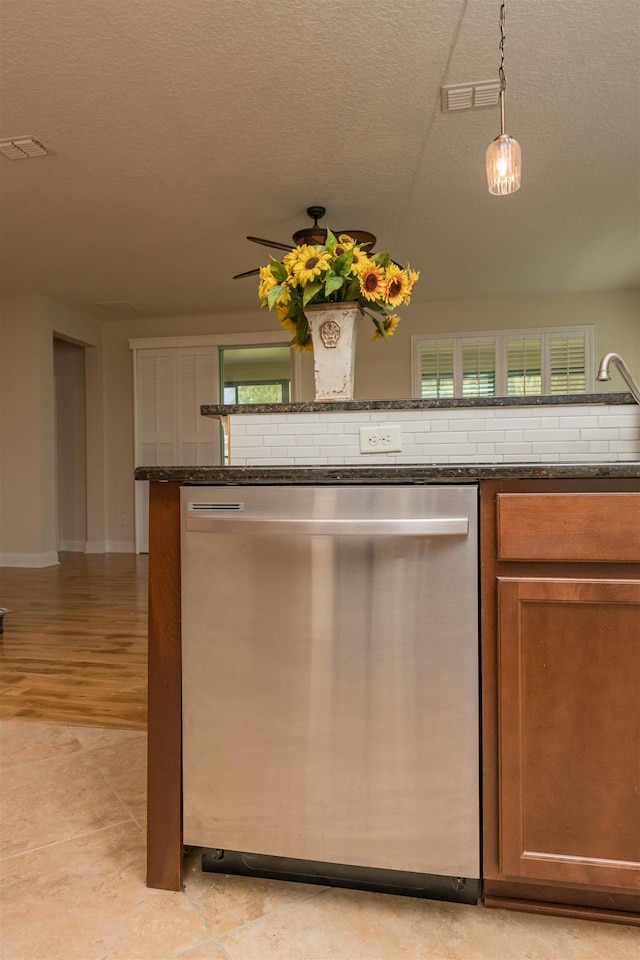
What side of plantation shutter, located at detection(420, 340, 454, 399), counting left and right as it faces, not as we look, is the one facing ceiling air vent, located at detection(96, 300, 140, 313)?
right

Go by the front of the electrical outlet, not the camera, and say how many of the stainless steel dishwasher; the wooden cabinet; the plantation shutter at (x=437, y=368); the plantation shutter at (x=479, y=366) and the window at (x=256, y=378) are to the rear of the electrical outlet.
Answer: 3

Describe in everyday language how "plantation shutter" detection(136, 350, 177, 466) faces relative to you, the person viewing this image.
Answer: facing the viewer

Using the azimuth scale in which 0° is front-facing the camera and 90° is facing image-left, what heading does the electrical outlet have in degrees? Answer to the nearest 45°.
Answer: approximately 0°

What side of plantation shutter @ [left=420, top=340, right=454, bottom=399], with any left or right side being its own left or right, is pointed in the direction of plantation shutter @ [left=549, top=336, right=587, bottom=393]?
left

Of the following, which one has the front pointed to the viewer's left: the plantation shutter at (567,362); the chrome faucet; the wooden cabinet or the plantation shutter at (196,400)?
the chrome faucet

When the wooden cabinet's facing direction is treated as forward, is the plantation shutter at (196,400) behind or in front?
behind

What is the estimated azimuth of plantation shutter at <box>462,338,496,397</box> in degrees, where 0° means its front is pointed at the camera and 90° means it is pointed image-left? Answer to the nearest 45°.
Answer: approximately 0°

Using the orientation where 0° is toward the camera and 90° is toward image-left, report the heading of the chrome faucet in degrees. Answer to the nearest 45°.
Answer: approximately 90°

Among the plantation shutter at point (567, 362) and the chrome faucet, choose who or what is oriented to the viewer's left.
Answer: the chrome faucet
